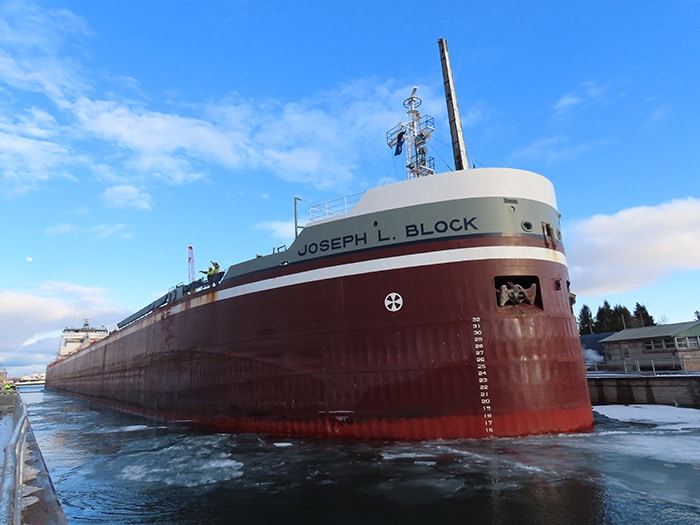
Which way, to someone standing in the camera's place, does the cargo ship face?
facing the viewer and to the right of the viewer

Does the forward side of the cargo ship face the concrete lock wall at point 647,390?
no
